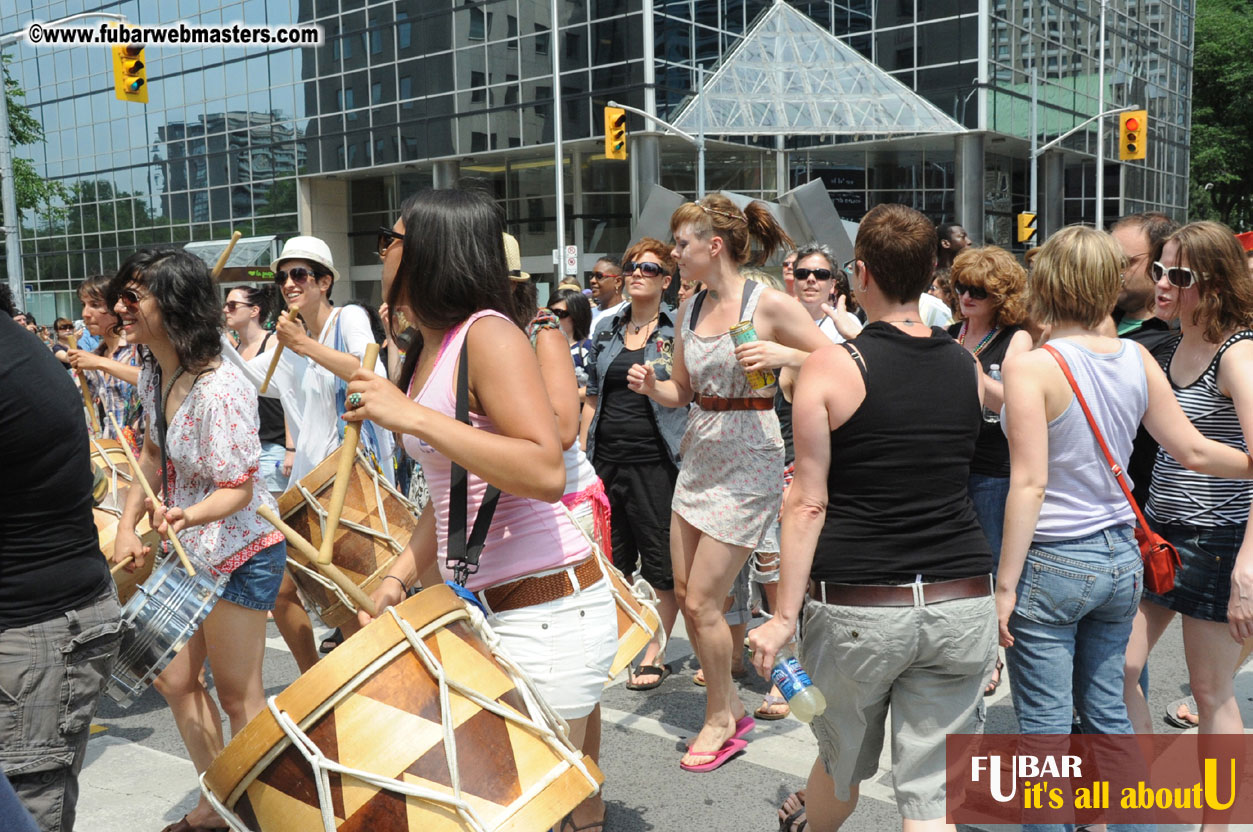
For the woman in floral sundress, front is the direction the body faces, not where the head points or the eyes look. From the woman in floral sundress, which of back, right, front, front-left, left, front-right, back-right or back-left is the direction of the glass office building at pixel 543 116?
back-right

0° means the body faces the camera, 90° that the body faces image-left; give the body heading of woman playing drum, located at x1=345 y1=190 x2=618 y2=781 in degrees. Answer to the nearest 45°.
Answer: approximately 90°

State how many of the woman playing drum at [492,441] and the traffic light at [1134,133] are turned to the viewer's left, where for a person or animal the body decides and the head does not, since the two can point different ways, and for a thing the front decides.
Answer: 1

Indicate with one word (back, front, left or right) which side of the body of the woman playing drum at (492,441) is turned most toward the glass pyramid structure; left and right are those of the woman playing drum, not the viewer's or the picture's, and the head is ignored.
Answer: right

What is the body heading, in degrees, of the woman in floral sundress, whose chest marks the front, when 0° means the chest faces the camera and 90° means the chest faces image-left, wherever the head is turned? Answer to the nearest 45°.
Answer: approximately 45°

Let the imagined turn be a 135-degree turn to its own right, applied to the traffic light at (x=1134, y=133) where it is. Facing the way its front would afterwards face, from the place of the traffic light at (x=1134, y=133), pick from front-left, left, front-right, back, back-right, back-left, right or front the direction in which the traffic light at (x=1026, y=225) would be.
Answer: front

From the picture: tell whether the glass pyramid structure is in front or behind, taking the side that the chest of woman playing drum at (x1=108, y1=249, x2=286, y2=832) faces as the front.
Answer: behind

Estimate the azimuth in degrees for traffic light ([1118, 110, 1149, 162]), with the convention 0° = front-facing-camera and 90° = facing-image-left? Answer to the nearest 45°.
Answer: approximately 0°
